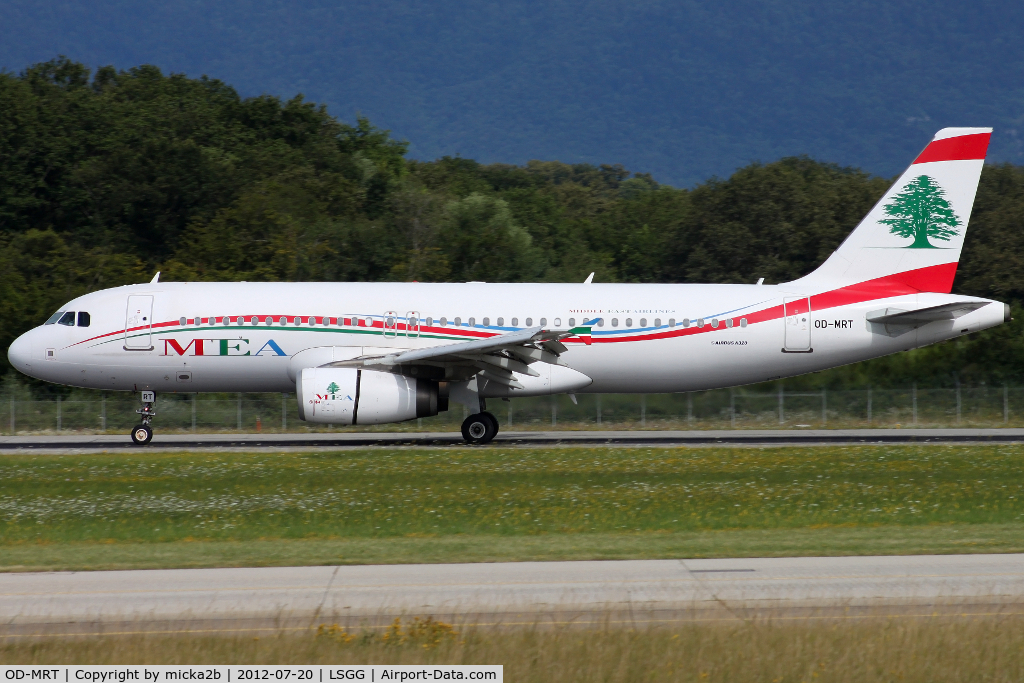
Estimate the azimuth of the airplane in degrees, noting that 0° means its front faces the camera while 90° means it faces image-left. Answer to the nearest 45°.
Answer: approximately 90°

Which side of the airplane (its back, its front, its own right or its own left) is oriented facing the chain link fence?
right
